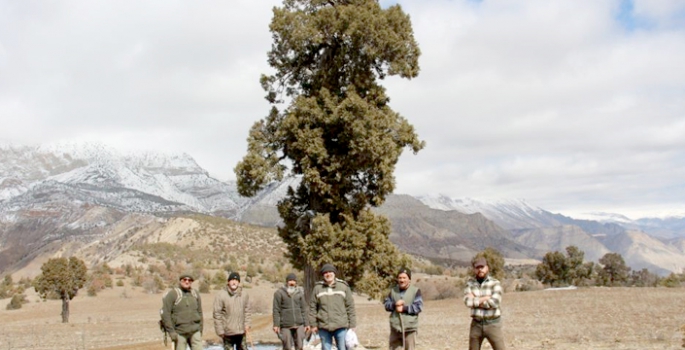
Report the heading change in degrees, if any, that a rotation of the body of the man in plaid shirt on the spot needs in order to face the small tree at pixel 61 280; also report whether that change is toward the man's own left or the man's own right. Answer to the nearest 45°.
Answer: approximately 135° to the man's own right

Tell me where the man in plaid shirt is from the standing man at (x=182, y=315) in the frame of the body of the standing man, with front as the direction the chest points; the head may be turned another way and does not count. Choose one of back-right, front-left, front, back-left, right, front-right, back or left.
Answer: front-left

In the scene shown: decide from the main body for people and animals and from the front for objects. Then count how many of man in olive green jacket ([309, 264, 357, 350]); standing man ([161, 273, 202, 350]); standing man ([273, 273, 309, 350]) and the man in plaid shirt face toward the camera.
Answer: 4

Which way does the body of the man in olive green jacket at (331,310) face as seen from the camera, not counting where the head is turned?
toward the camera

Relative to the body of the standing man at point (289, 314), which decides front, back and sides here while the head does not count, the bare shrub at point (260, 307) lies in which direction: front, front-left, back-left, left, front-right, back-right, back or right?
back

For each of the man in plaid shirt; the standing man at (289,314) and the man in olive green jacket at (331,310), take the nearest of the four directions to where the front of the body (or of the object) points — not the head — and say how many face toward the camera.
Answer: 3

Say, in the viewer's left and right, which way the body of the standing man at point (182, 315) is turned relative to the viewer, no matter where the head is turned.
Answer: facing the viewer

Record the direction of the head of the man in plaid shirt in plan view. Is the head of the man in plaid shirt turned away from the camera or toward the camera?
toward the camera

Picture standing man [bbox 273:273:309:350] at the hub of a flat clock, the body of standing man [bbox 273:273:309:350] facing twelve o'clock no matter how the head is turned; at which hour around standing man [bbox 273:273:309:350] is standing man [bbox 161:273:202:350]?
standing man [bbox 161:273:202:350] is roughly at 2 o'clock from standing man [bbox 273:273:309:350].

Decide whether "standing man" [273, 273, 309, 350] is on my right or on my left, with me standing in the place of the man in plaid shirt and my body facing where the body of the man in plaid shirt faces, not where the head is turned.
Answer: on my right

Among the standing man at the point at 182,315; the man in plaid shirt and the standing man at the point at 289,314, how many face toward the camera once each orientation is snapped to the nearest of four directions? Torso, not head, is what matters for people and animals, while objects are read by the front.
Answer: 3

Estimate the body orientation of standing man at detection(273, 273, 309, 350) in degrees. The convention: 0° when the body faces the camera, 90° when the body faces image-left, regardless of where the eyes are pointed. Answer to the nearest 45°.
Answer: approximately 0°

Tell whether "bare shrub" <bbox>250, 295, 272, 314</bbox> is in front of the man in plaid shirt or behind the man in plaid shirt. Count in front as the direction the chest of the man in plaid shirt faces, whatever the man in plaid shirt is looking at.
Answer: behind

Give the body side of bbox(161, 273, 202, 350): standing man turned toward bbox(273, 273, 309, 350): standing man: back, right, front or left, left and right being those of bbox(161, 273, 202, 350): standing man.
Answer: left

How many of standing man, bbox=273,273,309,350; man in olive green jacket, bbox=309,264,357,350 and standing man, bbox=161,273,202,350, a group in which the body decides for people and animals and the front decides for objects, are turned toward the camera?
3

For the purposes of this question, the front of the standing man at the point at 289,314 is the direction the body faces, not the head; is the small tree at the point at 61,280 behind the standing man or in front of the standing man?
behind
